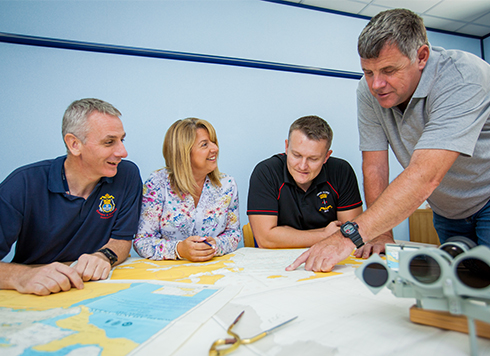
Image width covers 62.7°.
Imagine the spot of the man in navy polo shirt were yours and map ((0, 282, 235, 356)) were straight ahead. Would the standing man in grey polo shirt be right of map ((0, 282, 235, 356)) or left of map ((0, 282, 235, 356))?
left

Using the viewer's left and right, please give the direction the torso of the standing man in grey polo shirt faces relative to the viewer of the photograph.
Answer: facing the viewer and to the left of the viewer

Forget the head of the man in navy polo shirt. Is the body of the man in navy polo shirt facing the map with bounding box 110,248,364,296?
yes

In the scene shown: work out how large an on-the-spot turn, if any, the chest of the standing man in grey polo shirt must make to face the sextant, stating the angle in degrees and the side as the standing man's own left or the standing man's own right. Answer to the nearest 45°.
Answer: approximately 45° to the standing man's own left

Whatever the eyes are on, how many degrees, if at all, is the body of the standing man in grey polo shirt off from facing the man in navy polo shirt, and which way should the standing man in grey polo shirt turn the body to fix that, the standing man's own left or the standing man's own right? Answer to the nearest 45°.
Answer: approximately 45° to the standing man's own right

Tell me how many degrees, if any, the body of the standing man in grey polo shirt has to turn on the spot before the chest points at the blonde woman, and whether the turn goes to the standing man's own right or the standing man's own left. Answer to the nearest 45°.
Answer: approximately 45° to the standing man's own right

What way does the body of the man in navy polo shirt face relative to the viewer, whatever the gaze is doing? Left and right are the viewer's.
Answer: facing the viewer and to the right of the viewer

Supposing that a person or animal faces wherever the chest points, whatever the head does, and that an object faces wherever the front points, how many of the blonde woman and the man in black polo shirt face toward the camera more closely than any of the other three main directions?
2

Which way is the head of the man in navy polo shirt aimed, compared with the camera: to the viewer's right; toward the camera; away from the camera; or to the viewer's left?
to the viewer's right
